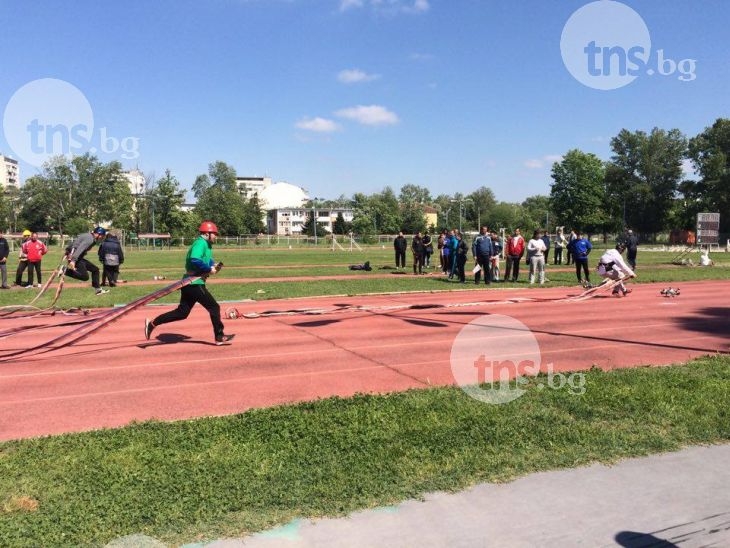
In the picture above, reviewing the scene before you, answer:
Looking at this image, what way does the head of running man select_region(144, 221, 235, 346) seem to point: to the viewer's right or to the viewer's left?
to the viewer's right

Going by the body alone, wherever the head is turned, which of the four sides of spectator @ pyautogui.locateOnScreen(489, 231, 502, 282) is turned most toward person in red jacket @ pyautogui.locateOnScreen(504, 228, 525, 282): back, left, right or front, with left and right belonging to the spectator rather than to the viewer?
left

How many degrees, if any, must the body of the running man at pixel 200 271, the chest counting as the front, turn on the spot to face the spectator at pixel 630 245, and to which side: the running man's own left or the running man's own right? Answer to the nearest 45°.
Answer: approximately 45° to the running man's own left

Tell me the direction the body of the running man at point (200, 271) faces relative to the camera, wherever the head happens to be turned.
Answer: to the viewer's right

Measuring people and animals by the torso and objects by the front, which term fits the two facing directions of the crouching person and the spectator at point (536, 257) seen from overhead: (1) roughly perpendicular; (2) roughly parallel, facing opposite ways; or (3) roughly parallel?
roughly perpendicular

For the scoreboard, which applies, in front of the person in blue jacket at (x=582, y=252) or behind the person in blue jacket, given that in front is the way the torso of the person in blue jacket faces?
behind

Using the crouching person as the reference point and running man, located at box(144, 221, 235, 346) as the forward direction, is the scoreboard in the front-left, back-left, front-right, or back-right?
back-right
